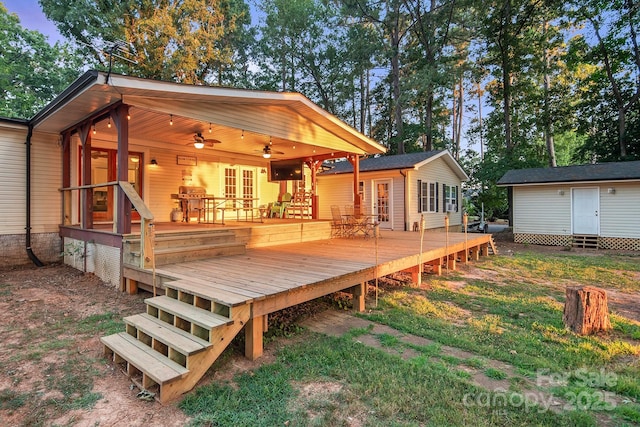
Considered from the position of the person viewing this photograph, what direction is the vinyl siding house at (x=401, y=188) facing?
facing the viewer and to the left of the viewer

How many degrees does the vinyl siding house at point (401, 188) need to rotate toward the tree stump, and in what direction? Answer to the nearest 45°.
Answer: approximately 45° to its left

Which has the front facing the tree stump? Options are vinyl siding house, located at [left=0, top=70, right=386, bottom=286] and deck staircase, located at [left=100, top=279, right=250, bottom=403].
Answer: the vinyl siding house

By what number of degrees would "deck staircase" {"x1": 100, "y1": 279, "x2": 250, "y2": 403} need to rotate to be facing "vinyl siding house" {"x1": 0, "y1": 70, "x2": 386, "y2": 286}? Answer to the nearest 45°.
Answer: approximately 135° to its right

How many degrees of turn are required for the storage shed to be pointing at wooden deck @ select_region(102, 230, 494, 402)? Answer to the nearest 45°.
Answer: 0° — it already faces it

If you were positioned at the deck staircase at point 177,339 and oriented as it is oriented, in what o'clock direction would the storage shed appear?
The storage shed is roughly at 7 o'clock from the deck staircase.

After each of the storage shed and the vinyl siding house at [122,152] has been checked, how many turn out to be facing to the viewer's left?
0

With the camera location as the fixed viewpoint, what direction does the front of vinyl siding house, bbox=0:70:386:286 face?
facing the viewer and to the right of the viewer

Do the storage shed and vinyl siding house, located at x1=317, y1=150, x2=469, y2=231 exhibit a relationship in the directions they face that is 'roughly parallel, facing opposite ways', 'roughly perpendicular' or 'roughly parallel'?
roughly parallel

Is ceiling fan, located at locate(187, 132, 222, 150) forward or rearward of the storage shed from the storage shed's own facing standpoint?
forward

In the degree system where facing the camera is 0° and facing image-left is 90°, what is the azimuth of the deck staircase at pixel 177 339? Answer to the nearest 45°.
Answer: approximately 45°

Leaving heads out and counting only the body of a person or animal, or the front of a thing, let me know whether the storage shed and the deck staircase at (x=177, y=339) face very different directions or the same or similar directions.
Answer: same or similar directions

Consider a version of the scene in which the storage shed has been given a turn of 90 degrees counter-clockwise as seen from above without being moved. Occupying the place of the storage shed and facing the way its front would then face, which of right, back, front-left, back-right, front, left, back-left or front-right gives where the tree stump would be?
right

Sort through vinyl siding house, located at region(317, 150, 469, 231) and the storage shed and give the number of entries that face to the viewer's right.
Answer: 0

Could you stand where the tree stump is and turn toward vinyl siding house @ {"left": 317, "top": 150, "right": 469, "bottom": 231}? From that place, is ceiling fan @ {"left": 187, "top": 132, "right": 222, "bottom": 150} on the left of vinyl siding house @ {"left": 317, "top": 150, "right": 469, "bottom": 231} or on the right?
left

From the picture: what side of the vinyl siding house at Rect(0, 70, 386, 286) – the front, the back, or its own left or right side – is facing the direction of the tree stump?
front

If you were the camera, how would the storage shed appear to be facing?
facing the viewer

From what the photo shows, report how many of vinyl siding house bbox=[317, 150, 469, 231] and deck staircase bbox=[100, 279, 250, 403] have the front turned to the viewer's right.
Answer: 0
